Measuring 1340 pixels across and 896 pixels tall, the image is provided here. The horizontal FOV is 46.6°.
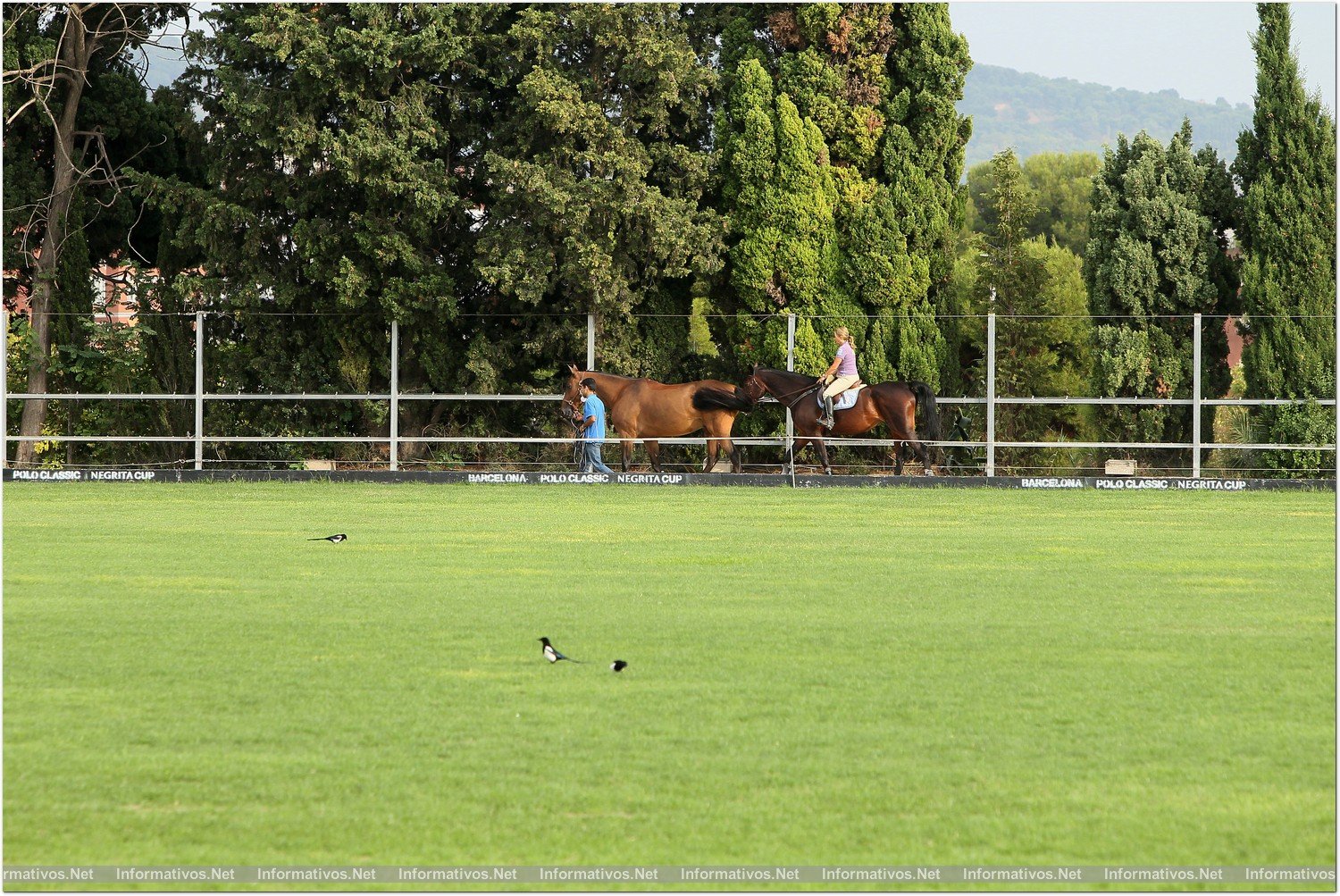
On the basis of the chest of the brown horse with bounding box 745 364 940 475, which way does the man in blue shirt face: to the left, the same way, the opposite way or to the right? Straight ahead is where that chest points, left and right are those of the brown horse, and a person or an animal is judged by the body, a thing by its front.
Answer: the same way

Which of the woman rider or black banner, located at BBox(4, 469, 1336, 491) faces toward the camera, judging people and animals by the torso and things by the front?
the black banner

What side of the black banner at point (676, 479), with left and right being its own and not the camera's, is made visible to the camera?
front

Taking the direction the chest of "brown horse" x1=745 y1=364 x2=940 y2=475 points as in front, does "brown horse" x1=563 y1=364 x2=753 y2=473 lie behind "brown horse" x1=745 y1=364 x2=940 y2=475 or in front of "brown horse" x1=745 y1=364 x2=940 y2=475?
in front

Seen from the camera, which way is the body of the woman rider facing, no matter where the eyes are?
to the viewer's left

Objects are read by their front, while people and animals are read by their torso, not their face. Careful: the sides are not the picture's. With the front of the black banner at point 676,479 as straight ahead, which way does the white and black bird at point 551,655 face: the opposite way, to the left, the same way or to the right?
to the right

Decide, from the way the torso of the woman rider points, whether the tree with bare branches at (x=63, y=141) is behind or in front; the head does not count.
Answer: in front

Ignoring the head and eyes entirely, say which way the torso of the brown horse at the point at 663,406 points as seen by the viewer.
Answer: to the viewer's left

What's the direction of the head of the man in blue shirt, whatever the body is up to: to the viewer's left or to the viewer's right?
to the viewer's left

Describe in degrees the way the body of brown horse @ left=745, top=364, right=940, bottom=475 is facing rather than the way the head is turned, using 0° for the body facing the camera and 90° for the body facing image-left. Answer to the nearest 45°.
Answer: approximately 90°

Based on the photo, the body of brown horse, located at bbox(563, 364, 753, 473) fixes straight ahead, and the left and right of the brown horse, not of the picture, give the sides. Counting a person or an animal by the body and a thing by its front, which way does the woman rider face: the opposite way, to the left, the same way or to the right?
the same way

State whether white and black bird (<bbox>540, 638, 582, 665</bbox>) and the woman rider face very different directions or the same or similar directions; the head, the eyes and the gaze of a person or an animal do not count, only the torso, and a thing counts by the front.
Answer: same or similar directions

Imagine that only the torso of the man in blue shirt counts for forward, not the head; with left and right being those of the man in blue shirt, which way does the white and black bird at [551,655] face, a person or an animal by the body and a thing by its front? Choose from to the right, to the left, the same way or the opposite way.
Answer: the same way

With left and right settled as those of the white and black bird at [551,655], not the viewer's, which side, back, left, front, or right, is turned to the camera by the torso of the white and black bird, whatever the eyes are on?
left

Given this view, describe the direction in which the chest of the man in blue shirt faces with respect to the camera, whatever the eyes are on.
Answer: to the viewer's left

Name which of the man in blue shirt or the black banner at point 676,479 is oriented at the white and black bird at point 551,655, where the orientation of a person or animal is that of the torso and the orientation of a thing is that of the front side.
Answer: the black banner

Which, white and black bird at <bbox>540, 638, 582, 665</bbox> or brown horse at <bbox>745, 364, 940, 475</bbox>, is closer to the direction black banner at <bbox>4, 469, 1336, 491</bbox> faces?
the white and black bird

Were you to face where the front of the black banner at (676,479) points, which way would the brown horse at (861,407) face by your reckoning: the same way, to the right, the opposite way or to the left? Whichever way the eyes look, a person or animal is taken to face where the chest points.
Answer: to the right
